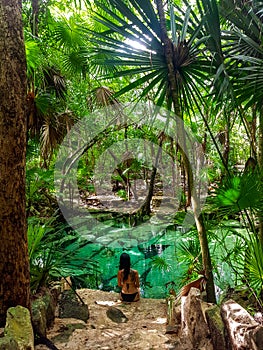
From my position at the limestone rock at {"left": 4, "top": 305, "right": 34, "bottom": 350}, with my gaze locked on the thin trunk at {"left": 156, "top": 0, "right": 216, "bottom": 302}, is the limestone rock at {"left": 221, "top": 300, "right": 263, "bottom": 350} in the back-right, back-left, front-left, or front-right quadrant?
front-right

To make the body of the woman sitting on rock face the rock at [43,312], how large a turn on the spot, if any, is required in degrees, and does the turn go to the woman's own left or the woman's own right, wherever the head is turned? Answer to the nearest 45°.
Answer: approximately 135° to the woman's own left

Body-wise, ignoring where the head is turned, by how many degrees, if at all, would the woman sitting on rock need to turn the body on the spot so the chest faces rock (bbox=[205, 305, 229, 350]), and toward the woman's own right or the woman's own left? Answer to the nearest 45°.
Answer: approximately 180°

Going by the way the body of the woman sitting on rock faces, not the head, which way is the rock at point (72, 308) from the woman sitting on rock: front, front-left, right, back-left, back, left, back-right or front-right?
back-left

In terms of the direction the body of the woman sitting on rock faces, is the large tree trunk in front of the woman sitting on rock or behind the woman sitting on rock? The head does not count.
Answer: behind

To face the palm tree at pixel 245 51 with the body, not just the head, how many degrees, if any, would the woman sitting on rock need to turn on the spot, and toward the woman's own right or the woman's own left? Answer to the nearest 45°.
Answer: approximately 135° to the woman's own right

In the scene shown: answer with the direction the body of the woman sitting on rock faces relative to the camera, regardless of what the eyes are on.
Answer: away from the camera
